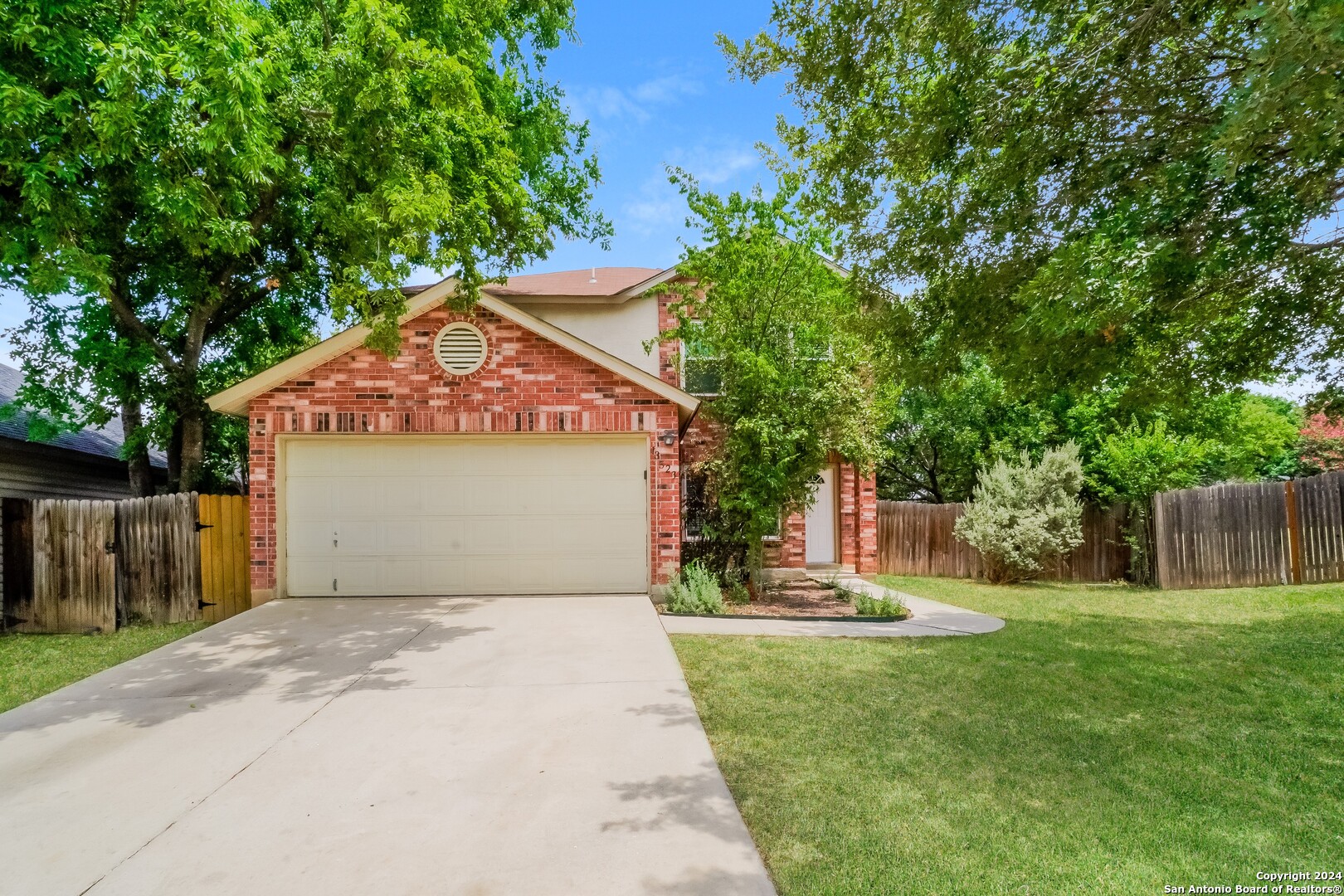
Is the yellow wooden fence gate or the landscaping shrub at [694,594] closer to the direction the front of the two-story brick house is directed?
the landscaping shrub

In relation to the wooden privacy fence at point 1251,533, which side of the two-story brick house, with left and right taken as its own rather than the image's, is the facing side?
left

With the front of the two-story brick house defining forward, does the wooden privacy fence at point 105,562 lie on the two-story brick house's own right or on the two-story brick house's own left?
on the two-story brick house's own right

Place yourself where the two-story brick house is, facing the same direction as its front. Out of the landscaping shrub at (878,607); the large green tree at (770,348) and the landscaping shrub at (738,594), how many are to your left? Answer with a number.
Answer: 3

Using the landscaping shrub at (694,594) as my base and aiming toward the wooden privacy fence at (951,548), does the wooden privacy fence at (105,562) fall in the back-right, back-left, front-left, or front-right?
back-left

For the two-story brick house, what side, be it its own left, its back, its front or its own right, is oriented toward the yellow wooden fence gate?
right

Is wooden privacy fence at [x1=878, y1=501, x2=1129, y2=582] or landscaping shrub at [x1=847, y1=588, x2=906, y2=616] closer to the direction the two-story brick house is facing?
the landscaping shrub

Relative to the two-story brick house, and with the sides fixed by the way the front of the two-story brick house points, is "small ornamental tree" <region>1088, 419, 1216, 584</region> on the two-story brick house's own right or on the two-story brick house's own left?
on the two-story brick house's own left

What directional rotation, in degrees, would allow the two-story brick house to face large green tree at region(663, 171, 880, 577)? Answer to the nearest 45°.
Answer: approximately 90° to its left

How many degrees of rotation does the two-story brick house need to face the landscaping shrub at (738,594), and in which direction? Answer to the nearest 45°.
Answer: approximately 90° to its left

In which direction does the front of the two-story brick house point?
toward the camera
